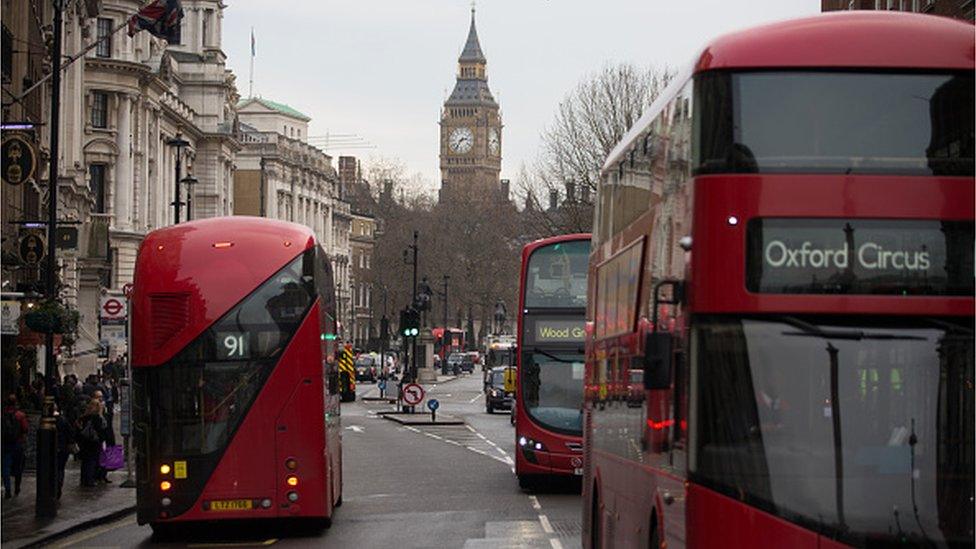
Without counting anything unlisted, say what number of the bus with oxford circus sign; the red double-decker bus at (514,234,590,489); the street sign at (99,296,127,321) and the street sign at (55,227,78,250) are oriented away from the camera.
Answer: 0

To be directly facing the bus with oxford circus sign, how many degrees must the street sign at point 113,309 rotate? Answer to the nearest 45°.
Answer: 0° — it already faces it

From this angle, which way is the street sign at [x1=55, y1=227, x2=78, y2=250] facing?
toward the camera

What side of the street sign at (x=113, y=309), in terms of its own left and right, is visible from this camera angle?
front

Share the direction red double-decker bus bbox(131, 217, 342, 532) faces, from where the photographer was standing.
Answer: facing away from the viewer

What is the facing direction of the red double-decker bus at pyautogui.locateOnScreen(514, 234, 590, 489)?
toward the camera

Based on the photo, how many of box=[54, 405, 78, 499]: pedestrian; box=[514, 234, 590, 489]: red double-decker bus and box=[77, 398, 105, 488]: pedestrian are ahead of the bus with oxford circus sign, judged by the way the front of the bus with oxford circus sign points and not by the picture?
0

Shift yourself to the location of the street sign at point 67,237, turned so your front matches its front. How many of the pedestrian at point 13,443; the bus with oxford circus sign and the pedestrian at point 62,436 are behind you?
0

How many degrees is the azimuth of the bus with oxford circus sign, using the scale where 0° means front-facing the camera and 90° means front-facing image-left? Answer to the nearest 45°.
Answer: approximately 0°

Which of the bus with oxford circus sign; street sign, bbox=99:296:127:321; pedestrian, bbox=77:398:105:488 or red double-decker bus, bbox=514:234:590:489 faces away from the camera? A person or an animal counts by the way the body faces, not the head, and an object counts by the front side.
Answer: the pedestrian

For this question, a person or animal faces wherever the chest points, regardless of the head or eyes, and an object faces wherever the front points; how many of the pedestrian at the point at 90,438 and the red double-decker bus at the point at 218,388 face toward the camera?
0

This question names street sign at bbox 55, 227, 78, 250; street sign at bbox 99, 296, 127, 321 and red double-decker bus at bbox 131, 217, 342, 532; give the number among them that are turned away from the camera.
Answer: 1

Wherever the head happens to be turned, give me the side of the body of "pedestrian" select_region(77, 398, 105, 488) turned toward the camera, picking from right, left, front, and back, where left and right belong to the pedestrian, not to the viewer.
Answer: back

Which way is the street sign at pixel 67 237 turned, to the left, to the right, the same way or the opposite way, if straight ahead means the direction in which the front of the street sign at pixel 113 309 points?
the same way
